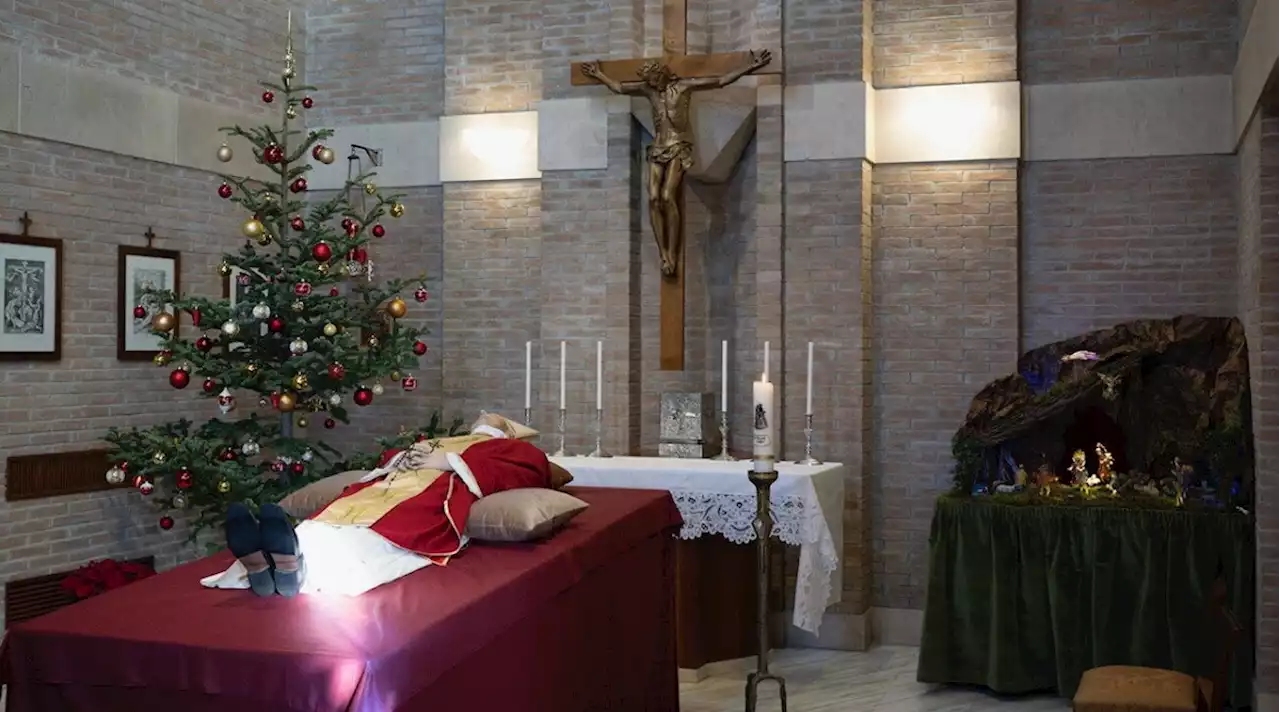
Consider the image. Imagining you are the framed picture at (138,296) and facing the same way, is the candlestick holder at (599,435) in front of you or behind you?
in front

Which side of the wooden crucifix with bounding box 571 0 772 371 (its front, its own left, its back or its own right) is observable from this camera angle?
front

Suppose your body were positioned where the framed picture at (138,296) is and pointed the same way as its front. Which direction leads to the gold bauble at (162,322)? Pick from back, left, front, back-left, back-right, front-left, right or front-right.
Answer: front-right

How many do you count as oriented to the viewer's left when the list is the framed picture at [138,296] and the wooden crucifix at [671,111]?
0

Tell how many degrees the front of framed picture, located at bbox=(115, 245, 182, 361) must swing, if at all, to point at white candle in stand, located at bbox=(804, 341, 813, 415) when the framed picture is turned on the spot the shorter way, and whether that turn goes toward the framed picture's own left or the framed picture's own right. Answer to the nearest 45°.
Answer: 0° — it already faces it

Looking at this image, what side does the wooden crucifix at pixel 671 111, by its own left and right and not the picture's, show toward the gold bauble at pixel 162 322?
right

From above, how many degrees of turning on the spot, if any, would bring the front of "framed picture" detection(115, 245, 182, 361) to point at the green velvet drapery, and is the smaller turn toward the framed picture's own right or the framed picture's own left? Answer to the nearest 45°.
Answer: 0° — it already faces it

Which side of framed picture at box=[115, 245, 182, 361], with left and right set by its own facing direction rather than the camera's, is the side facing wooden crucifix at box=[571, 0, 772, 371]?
front

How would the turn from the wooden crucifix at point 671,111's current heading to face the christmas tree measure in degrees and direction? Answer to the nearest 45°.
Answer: approximately 90° to its right

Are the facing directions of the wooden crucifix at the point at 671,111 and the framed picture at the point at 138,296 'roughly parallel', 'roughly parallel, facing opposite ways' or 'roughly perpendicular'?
roughly perpendicular

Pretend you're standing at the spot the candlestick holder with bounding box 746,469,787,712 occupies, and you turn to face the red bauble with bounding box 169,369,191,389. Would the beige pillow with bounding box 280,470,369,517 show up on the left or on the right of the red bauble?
left

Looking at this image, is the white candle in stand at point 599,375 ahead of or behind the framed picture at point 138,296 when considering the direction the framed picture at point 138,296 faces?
ahead

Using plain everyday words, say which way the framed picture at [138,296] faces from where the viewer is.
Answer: facing the viewer and to the right of the viewer
